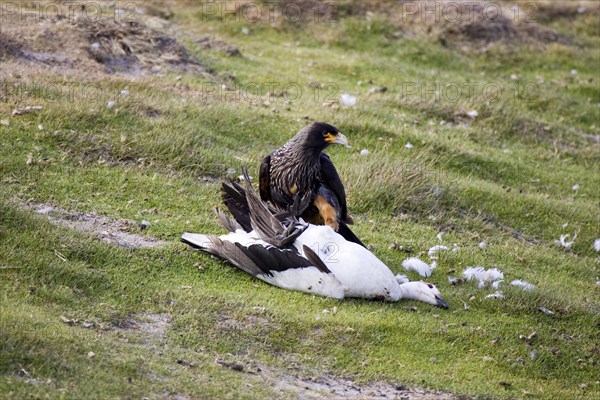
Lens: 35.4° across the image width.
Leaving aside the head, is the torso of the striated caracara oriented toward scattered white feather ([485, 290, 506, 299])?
no

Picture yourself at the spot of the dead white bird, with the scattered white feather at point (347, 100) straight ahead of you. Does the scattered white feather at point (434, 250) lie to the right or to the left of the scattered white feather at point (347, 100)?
right

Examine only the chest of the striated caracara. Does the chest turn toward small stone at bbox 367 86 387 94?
no

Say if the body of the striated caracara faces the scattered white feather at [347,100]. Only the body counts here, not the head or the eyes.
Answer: no

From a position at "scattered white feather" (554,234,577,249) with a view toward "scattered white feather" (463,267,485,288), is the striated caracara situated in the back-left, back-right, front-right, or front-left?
front-right

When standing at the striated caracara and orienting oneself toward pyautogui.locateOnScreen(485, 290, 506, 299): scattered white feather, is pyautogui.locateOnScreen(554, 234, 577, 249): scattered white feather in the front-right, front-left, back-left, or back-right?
front-left
